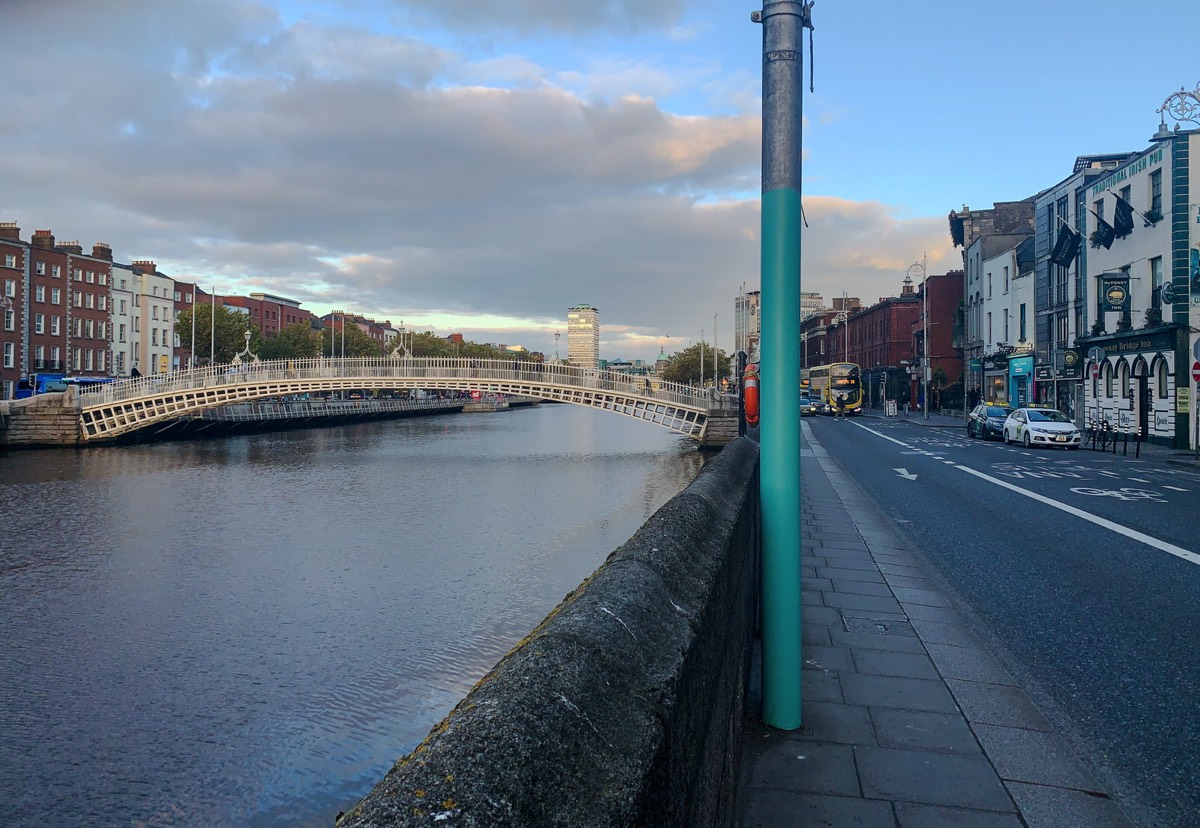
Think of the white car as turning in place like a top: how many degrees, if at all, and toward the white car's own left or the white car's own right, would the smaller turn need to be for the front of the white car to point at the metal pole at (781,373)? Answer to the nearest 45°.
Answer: approximately 45° to the white car's own right

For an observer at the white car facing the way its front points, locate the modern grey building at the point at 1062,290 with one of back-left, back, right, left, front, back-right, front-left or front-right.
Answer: back-left

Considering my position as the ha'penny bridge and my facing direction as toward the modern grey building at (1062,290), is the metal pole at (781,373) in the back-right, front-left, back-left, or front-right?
front-right

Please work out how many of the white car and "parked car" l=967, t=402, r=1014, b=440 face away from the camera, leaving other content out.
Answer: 0

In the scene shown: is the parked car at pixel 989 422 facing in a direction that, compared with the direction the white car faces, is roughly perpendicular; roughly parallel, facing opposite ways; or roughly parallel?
roughly parallel

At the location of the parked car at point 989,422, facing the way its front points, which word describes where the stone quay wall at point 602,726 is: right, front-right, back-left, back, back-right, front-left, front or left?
front-right

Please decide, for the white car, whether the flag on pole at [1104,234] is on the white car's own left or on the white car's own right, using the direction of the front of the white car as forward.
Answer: on the white car's own left

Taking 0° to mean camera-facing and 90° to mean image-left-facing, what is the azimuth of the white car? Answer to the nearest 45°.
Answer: approximately 315°
